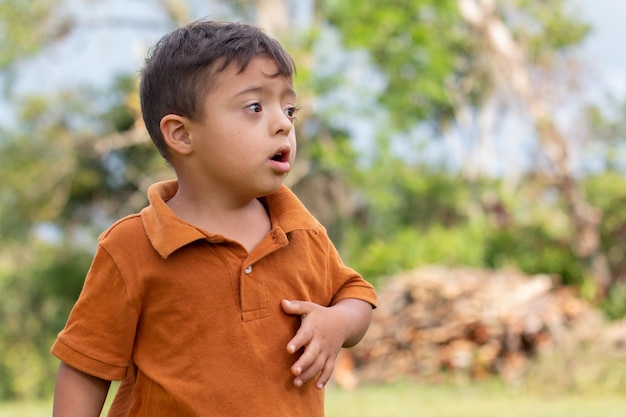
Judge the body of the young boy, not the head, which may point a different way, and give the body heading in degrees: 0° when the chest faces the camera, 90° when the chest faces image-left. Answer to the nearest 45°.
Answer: approximately 315°

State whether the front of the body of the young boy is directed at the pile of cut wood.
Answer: no

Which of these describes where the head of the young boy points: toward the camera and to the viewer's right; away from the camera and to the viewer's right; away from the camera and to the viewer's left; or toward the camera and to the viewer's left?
toward the camera and to the viewer's right
